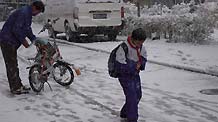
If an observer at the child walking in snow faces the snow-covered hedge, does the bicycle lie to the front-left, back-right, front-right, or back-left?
front-left

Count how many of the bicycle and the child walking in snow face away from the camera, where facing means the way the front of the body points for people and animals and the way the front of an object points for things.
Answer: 0

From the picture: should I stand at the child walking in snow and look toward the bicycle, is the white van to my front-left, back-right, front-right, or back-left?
front-right

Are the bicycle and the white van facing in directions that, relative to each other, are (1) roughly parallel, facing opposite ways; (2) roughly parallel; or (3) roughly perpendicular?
roughly perpendicular

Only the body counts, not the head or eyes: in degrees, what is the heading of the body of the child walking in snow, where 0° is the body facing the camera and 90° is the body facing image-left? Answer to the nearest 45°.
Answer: approximately 315°

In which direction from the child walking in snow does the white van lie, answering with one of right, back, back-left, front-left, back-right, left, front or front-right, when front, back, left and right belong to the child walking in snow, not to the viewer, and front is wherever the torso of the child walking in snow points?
back-left

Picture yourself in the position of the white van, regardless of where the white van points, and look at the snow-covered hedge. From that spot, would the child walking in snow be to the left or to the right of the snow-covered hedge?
right

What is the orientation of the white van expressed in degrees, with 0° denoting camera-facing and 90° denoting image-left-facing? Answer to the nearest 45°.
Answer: approximately 135°

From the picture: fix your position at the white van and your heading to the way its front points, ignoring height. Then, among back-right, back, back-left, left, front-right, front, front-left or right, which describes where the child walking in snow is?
back-left
